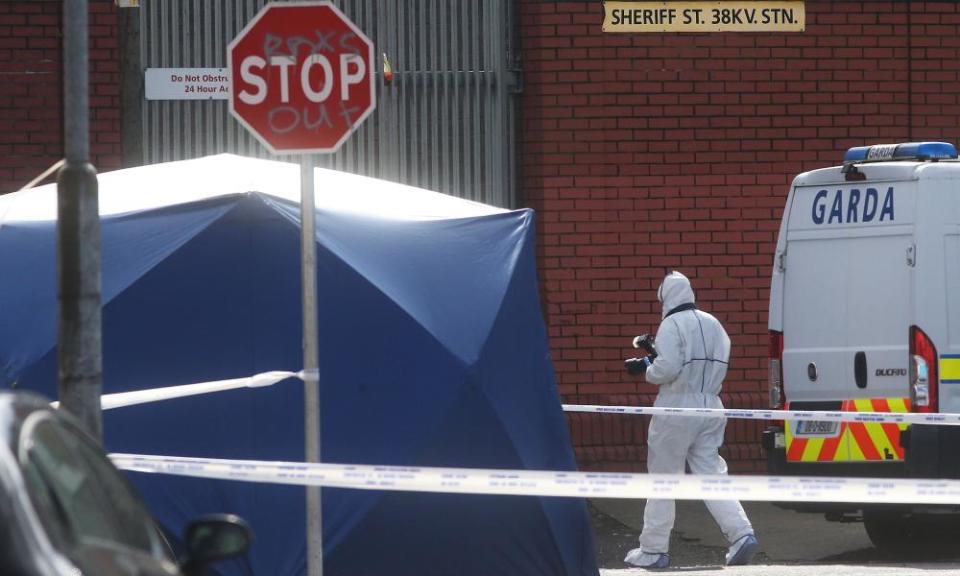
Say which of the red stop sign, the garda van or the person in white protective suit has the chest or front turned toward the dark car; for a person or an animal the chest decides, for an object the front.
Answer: the red stop sign

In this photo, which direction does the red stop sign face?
toward the camera

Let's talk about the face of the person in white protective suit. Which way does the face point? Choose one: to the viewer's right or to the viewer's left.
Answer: to the viewer's left

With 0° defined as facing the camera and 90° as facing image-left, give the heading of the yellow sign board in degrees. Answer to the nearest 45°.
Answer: approximately 0°

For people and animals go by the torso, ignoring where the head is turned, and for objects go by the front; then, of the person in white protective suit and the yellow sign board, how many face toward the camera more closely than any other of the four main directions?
1

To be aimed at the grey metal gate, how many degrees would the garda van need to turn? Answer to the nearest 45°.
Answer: approximately 90° to its left

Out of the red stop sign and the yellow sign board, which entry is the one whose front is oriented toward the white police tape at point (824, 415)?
the yellow sign board

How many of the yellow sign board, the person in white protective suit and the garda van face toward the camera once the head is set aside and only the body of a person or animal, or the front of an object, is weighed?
1

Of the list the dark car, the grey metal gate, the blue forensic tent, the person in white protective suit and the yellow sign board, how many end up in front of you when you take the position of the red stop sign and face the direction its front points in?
1

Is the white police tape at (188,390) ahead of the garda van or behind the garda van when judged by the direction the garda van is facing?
behind

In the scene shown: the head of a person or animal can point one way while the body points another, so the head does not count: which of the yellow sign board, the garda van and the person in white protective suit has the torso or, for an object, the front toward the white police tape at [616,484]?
the yellow sign board

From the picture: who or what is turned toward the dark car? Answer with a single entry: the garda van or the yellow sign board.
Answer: the yellow sign board

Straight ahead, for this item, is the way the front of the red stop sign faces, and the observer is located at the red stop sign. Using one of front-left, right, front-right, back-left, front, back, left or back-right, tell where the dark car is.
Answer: front

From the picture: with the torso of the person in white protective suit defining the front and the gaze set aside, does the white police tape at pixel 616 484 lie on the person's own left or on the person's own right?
on the person's own left

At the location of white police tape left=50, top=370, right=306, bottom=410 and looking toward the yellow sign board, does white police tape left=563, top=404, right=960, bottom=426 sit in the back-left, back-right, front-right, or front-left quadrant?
front-right

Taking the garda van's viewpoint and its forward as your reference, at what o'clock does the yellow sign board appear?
The yellow sign board is roughly at 10 o'clock from the garda van.
